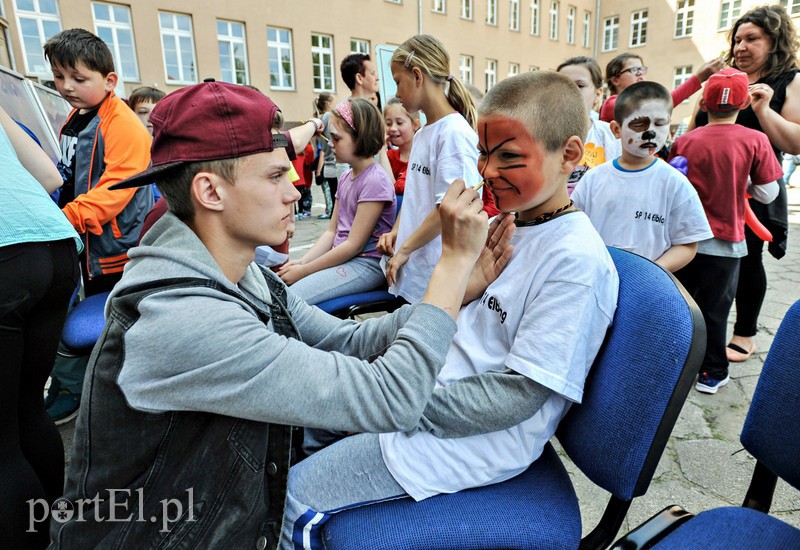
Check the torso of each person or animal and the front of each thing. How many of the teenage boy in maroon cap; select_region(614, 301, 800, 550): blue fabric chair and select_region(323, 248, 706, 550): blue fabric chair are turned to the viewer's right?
1

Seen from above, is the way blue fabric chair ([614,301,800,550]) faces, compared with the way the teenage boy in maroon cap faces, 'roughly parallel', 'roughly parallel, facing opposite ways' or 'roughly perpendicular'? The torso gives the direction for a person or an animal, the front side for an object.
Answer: roughly parallel, facing opposite ways

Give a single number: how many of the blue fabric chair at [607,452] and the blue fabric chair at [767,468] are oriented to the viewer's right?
0

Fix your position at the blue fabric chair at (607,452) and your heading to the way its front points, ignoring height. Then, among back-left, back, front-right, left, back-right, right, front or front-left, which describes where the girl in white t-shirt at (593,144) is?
back-right

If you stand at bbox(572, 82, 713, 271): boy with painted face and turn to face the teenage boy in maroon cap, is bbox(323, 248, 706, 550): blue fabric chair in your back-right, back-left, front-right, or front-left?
front-left

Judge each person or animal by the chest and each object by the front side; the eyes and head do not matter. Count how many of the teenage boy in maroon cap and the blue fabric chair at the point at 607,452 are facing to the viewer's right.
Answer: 1

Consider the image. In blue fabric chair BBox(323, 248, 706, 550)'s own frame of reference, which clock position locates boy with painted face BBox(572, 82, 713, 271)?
The boy with painted face is roughly at 5 o'clock from the blue fabric chair.

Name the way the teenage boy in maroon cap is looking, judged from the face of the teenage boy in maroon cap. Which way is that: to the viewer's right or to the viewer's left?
to the viewer's right

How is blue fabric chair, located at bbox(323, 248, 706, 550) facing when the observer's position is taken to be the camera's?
facing the viewer and to the left of the viewer

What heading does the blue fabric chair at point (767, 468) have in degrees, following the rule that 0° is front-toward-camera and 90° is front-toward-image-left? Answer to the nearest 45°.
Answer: approximately 45°

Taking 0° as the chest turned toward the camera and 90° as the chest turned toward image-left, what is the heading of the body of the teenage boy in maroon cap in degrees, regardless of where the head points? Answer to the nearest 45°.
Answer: approximately 270°
